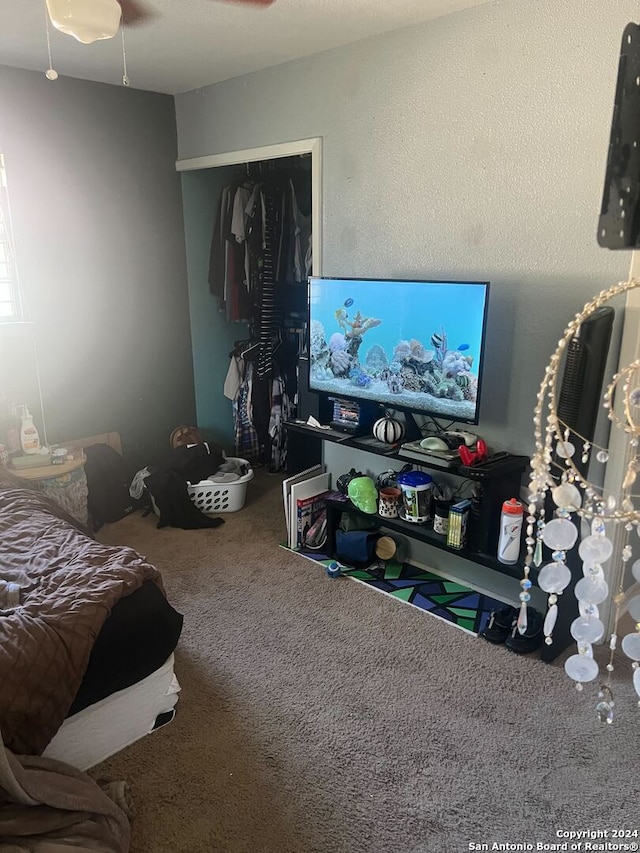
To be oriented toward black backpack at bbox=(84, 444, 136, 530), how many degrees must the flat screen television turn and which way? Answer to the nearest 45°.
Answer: approximately 45° to its right

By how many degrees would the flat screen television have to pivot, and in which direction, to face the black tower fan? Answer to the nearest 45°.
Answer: approximately 90° to its left

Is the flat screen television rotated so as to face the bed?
yes

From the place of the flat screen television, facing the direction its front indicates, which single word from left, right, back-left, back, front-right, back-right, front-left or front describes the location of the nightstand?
front-right

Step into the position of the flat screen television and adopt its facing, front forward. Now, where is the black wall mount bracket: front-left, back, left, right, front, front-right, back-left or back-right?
front-left

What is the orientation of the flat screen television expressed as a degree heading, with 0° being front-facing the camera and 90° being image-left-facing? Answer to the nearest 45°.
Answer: approximately 45°

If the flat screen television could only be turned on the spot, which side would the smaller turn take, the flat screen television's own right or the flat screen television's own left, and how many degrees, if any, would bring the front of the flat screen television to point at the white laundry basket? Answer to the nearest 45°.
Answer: approximately 90° to the flat screen television's own right
